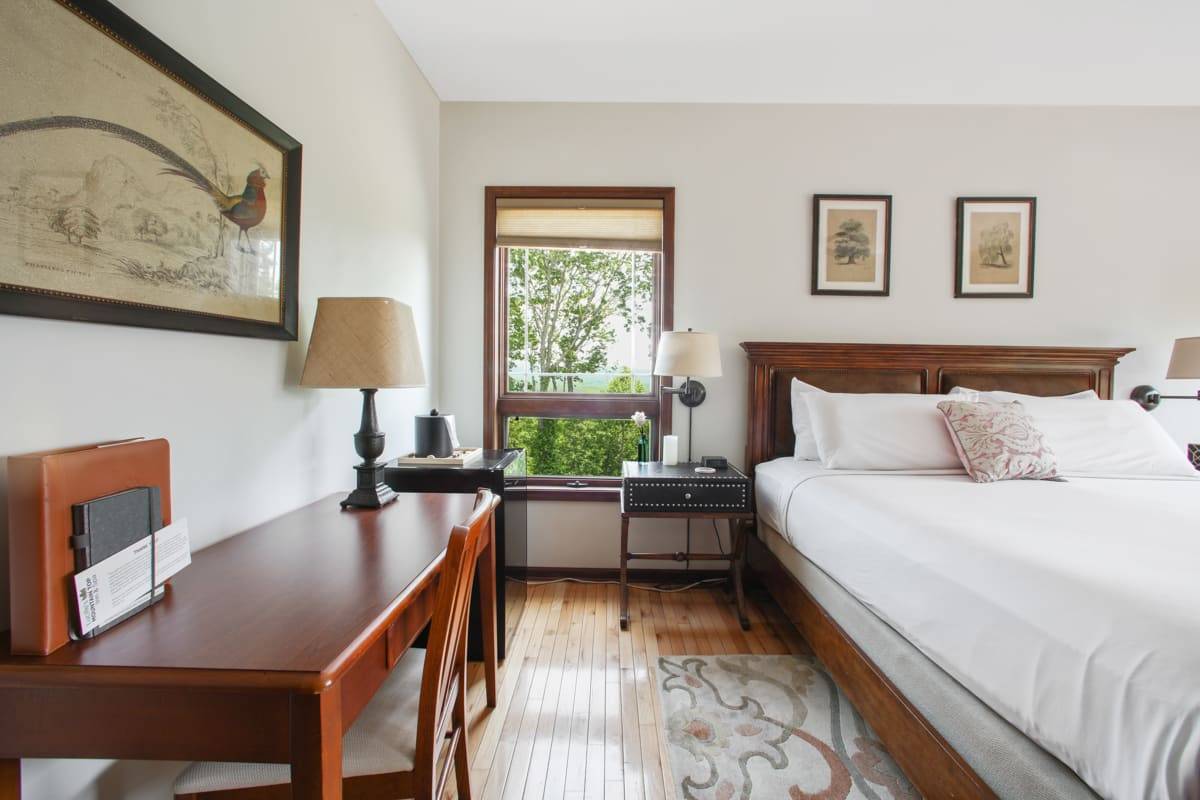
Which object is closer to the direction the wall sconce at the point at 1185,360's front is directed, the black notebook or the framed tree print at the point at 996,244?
the black notebook

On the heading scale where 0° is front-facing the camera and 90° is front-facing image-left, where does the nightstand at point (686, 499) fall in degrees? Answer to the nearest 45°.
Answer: approximately 0°

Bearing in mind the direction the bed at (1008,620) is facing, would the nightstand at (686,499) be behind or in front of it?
behind

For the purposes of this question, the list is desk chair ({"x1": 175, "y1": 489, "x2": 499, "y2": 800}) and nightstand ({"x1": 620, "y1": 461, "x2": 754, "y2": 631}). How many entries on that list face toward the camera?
1

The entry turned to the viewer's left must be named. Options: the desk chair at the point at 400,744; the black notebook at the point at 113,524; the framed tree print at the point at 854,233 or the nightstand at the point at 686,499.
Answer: the desk chair

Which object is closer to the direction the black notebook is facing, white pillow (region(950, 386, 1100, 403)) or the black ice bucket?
the white pillow

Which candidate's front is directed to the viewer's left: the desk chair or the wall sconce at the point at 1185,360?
the desk chair

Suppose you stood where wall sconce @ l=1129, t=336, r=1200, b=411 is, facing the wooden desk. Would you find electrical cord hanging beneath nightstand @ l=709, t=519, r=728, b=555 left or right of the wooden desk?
right

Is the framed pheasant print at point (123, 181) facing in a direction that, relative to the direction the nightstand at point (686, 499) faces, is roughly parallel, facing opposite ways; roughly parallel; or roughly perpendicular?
roughly perpendicular

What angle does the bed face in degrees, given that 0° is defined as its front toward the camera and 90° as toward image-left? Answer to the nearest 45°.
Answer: approximately 315°

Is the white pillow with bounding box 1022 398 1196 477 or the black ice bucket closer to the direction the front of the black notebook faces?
the white pillow

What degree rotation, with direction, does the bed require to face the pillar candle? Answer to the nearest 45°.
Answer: approximately 180°

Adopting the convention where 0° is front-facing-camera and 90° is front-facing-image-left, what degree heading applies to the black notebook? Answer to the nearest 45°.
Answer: approximately 315°

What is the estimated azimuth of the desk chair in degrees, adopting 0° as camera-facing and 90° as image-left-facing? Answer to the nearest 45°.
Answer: approximately 90°

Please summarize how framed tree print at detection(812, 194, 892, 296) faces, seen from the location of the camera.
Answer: facing the viewer

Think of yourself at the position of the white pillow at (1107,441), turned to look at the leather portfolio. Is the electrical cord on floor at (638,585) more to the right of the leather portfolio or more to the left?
right
